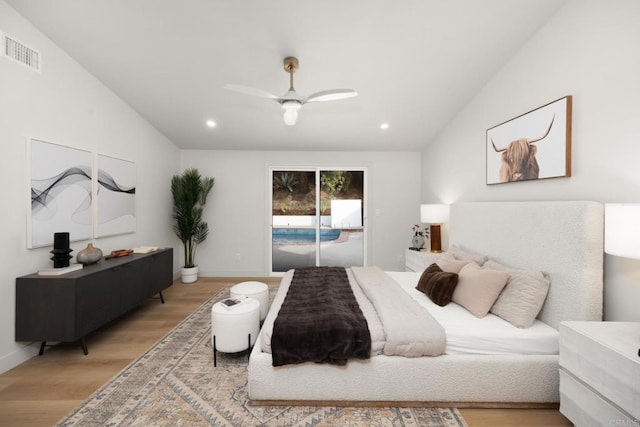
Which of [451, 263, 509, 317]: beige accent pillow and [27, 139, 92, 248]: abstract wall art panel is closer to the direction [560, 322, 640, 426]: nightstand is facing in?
the abstract wall art panel

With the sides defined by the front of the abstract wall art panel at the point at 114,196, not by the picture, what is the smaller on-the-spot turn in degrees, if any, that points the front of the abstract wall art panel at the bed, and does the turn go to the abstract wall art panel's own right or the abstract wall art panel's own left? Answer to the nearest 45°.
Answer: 0° — it already faces it

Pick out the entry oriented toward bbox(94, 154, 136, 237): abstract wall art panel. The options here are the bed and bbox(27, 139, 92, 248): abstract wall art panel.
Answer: the bed

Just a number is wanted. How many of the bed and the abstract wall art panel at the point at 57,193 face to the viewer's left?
1

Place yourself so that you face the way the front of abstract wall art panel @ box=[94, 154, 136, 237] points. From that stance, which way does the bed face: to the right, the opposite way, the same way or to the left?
the opposite way

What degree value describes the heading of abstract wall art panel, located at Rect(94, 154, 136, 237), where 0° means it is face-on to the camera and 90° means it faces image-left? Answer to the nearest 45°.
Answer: approximately 315°

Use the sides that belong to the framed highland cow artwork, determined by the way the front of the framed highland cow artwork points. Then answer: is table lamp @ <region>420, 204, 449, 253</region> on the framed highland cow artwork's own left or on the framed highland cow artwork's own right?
on the framed highland cow artwork's own right

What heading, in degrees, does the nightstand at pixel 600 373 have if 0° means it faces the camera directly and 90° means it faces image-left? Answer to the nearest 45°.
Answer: approximately 45°

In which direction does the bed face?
to the viewer's left

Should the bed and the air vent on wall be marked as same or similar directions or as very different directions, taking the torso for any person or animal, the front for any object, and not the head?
very different directions

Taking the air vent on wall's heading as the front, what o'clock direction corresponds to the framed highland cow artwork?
The framed highland cow artwork is roughly at 12 o'clock from the air vent on wall.

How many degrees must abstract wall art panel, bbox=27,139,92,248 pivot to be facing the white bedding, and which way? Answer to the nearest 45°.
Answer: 0° — it already faces it
